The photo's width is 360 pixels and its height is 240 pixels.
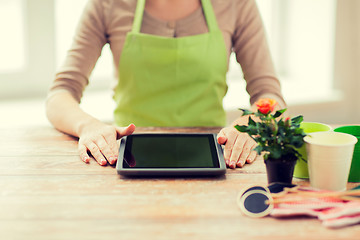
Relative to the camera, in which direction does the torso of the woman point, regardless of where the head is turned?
toward the camera

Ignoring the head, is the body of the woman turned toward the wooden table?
yes

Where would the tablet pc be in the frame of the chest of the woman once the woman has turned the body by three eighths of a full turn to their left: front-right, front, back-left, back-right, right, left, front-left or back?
back-right

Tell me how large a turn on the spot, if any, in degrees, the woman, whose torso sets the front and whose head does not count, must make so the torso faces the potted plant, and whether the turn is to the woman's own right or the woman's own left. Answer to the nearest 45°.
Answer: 0° — they already face it
